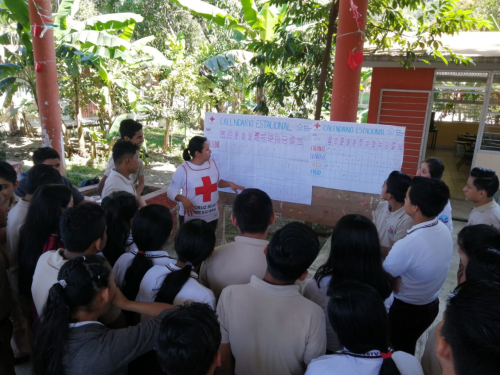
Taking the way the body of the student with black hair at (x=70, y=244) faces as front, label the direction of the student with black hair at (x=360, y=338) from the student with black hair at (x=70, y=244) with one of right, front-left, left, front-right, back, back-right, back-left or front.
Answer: right

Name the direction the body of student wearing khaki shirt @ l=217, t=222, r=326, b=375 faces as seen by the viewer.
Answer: away from the camera

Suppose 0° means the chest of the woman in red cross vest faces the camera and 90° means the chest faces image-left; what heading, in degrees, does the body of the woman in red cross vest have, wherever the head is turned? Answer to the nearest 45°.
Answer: approximately 315°

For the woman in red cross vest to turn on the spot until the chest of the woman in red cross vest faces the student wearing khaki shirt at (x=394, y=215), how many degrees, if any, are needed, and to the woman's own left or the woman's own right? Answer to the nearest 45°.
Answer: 0° — they already face them

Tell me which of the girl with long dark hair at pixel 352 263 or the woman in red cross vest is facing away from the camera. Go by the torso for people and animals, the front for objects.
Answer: the girl with long dark hair

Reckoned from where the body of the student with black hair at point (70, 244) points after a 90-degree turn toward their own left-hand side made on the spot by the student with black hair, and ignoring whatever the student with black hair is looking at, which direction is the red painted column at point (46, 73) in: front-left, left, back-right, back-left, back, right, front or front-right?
front-right

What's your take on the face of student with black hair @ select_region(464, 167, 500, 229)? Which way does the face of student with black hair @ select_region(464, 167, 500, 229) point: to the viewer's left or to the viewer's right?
to the viewer's left

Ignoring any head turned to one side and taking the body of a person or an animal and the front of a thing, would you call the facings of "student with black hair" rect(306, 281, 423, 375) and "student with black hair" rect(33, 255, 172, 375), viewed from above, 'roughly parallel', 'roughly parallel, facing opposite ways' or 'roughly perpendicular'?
roughly parallel

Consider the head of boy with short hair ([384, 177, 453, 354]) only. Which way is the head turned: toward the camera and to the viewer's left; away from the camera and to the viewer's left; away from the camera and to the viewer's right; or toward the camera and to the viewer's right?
away from the camera and to the viewer's left

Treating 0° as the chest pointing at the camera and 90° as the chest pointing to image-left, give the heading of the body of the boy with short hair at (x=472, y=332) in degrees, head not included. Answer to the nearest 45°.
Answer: approximately 135°

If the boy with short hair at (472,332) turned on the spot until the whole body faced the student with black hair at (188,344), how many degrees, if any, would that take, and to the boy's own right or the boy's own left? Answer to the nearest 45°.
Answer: approximately 45° to the boy's own left

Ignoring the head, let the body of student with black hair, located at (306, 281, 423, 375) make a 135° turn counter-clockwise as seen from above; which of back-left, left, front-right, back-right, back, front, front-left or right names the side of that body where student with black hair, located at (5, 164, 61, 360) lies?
front-right

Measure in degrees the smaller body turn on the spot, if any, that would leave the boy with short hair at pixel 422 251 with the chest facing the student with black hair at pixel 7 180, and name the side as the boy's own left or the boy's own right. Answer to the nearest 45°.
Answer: approximately 45° to the boy's own left

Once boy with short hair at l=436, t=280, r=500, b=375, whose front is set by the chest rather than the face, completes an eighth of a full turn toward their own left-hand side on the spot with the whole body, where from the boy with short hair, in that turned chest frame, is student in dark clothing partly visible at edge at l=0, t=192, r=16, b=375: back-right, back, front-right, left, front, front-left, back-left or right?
front

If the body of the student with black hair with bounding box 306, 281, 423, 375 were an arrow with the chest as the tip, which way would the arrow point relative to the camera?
away from the camera

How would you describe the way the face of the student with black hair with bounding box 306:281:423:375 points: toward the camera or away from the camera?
away from the camera
